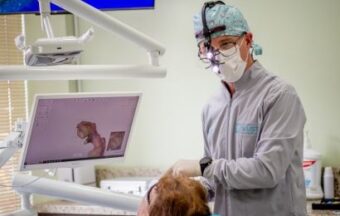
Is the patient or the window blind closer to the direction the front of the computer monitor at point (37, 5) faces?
the patient

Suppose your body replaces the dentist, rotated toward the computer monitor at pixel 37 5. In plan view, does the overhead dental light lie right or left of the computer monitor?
left

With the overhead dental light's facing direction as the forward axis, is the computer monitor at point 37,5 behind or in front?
behind

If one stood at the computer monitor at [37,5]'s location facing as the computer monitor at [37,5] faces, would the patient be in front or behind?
in front

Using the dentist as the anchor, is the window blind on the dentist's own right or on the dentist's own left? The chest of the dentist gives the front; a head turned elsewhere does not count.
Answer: on the dentist's own right

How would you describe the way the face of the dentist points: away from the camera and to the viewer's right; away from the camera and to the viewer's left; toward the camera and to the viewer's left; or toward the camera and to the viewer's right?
toward the camera and to the viewer's left

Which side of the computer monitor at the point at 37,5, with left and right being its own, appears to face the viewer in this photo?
front

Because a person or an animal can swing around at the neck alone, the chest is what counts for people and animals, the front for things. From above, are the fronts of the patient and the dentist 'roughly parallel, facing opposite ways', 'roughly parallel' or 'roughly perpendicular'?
roughly perpendicular

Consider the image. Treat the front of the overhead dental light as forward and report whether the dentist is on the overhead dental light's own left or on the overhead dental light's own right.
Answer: on the overhead dental light's own left

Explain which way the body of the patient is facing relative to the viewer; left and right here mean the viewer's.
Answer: facing away from the viewer and to the left of the viewer

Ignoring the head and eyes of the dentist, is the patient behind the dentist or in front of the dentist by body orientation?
in front

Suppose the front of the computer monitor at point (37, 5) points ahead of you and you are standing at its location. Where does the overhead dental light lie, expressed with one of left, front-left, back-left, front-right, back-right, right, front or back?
front

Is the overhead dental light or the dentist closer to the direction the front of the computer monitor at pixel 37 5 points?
the overhead dental light

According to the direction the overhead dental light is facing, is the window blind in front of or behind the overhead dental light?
behind

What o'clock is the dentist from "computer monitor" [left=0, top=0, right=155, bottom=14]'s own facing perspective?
The dentist is roughly at 10 o'clock from the computer monitor.
